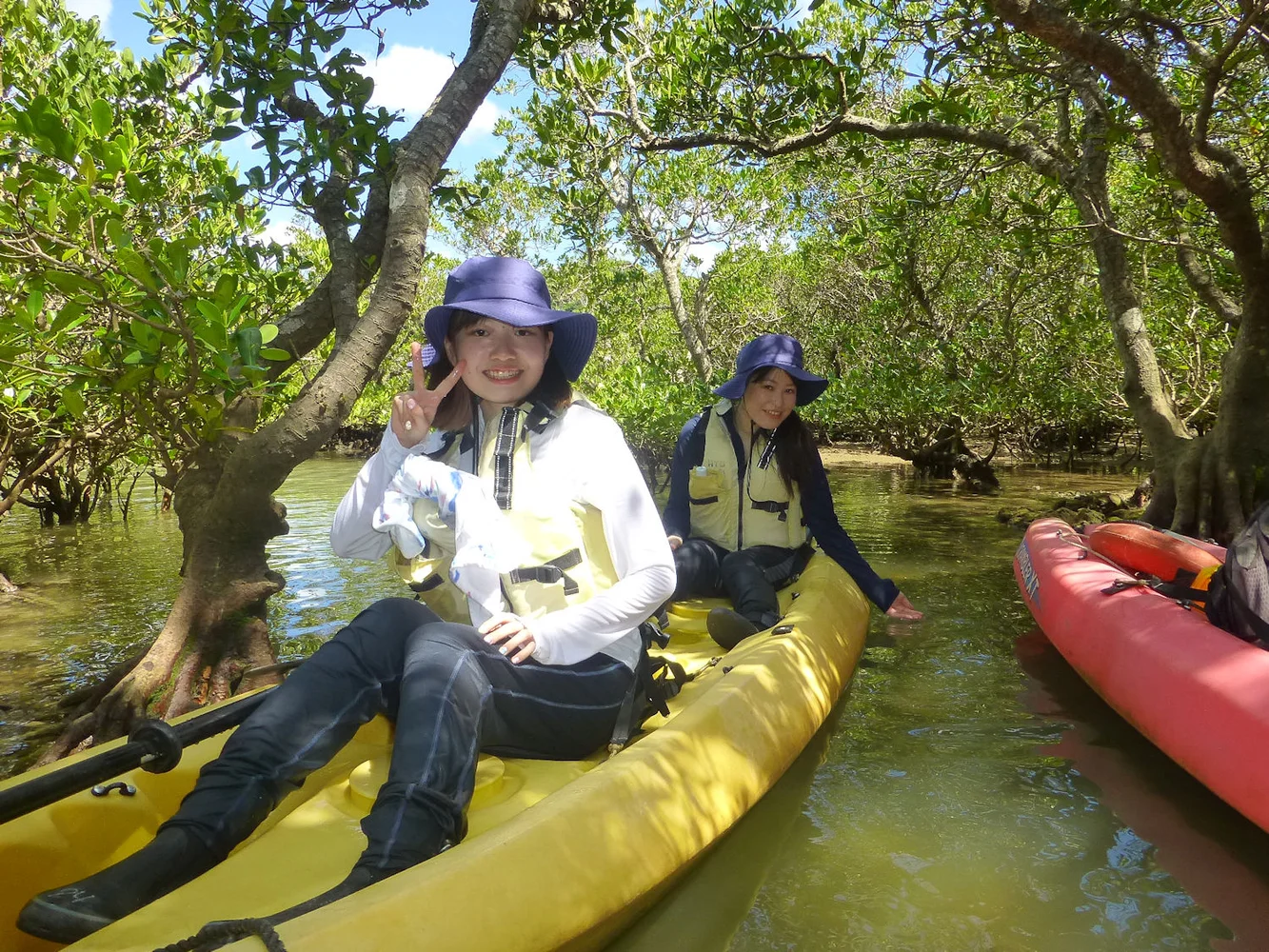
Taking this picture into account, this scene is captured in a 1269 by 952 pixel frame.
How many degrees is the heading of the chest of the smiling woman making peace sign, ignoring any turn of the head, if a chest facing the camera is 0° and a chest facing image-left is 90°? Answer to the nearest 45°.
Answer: approximately 45°

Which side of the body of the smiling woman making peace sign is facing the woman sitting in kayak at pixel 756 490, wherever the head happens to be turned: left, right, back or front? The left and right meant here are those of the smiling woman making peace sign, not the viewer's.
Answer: back

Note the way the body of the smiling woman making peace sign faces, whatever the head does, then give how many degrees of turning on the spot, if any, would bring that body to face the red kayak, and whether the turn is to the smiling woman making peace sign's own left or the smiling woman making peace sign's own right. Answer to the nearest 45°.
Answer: approximately 135° to the smiling woman making peace sign's own left
